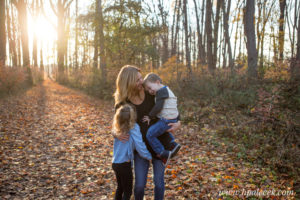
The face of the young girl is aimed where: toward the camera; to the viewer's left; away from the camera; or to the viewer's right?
away from the camera

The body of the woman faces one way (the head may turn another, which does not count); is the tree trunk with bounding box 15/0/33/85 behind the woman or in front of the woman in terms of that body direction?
behind
